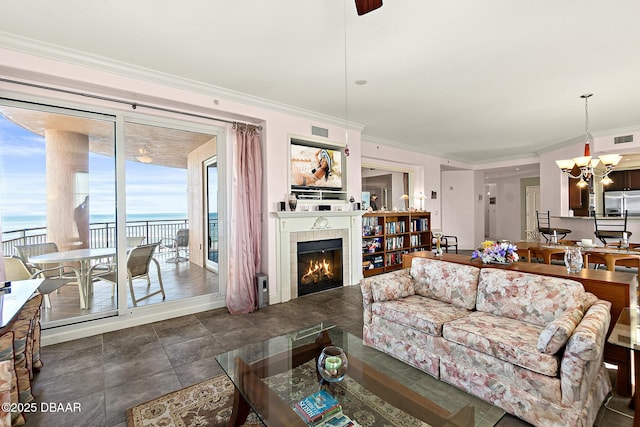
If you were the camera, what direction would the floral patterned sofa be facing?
facing the viewer and to the left of the viewer

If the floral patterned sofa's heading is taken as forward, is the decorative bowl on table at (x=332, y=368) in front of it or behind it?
in front

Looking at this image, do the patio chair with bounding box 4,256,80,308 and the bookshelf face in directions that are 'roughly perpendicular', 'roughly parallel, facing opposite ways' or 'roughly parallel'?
roughly perpendicular

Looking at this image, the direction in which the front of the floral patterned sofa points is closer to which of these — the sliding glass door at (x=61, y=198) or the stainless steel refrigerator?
the sliding glass door

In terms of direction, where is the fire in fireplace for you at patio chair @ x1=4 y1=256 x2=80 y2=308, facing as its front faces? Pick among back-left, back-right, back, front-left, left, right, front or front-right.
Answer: front

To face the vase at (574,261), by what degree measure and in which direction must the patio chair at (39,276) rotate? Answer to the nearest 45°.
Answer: approximately 45° to its right

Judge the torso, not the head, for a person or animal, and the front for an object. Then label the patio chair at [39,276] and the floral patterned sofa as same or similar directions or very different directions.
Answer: very different directions

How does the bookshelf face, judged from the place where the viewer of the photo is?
facing the viewer and to the right of the viewer

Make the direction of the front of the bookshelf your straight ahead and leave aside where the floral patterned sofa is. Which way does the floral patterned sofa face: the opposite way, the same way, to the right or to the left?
to the right

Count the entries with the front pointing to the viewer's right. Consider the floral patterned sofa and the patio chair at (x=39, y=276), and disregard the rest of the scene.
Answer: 1

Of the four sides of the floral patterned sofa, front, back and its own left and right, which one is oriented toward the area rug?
front

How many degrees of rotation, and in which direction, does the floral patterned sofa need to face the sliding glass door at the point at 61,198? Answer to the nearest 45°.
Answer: approximately 45° to its right

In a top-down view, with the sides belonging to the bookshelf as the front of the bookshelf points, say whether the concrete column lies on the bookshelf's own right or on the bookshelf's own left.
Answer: on the bookshelf's own right

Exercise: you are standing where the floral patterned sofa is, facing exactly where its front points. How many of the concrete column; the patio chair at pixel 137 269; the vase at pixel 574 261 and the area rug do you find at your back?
1

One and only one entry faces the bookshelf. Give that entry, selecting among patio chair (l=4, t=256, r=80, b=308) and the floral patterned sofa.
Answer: the patio chair

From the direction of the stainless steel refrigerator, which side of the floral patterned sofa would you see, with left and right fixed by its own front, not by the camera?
back

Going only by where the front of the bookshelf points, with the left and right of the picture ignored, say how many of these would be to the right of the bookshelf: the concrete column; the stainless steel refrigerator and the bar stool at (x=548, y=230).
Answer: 1

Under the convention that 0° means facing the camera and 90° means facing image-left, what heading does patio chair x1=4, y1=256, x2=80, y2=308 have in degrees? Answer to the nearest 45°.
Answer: approximately 270°
